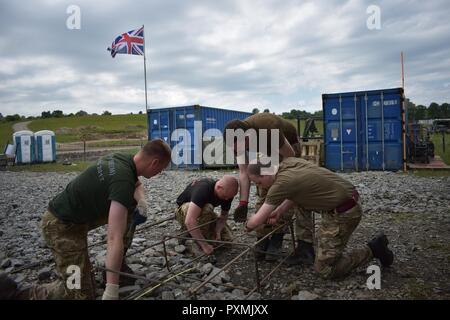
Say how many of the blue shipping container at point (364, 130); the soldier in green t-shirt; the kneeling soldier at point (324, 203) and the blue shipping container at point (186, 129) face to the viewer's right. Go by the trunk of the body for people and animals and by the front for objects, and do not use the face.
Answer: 1

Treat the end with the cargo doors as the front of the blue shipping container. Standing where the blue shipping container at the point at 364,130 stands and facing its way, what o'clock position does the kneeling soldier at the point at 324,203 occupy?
The kneeling soldier is roughly at 12 o'clock from the blue shipping container.

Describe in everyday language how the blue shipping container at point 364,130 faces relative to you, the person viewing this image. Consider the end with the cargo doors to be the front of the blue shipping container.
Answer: facing the viewer

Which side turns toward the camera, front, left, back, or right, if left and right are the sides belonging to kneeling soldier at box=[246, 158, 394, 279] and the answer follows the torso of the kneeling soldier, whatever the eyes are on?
left

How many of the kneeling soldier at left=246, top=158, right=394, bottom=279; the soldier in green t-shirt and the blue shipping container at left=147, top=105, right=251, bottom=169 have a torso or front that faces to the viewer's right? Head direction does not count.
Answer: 1

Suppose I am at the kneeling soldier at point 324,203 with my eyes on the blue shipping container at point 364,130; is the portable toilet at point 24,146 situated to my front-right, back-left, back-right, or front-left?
front-left

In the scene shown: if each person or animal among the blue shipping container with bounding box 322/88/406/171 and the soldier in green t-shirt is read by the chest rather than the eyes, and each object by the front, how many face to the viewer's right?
1

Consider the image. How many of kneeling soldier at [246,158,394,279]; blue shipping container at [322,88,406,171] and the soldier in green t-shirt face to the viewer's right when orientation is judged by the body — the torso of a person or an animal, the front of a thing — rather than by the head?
1

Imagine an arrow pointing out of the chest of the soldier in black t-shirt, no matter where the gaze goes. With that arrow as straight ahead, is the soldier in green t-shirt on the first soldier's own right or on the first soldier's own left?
on the first soldier's own right

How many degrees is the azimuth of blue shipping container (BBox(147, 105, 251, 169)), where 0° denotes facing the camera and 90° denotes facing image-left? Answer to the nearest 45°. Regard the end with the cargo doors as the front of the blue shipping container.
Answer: approximately 45°

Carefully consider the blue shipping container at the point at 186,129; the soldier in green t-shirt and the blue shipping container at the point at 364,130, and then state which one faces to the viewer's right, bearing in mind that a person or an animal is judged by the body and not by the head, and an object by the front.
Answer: the soldier in green t-shirt

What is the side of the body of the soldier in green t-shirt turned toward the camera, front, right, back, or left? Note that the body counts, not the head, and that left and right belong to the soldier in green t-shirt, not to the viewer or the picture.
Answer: right

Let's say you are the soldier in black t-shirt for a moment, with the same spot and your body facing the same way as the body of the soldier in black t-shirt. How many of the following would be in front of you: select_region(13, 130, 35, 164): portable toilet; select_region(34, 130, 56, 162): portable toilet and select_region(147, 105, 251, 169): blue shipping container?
0
